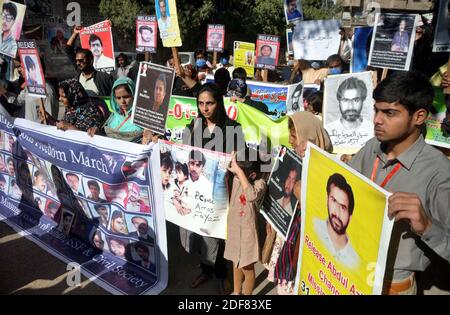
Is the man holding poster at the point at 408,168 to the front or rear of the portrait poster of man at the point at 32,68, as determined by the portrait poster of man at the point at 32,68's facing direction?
to the front

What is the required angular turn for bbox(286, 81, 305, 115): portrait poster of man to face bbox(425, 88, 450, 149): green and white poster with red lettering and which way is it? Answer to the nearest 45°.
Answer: approximately 45° to its left

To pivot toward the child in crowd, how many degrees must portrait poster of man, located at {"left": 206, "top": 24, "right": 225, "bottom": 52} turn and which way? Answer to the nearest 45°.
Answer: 0° — it already faces them

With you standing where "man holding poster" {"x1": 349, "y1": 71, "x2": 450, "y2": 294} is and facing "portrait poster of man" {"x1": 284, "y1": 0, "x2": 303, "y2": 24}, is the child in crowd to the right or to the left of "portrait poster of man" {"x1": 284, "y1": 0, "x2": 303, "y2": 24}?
left

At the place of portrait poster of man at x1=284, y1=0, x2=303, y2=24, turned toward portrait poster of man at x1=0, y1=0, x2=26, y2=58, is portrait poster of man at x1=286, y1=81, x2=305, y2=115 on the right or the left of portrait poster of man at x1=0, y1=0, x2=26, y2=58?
left
